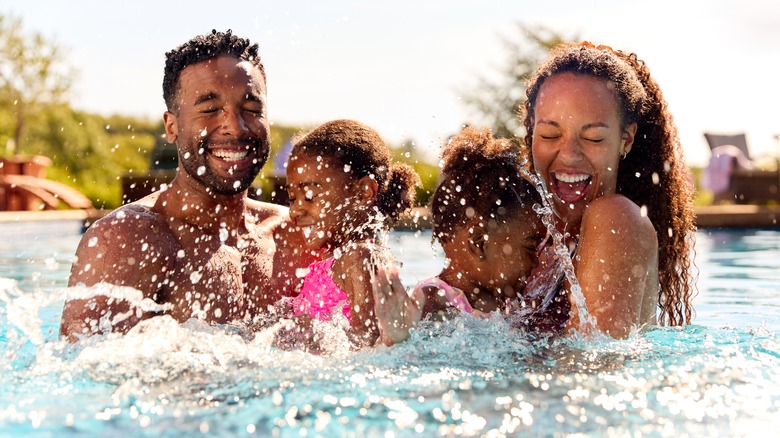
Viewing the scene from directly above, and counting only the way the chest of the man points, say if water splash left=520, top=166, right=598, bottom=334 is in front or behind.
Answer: in front

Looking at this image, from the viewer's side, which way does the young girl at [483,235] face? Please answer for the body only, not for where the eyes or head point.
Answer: to the viewer's right

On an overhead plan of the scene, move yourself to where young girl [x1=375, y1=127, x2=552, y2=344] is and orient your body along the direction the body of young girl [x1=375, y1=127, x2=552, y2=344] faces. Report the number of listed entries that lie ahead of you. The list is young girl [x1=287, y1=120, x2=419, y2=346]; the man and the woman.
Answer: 1

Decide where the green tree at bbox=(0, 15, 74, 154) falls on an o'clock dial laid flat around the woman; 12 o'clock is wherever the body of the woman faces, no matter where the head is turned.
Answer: The green tree is roughly at 3 o'clock from the woman.

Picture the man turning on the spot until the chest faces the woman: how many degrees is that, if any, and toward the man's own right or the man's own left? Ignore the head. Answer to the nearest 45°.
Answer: approximately 45° to the man's own left

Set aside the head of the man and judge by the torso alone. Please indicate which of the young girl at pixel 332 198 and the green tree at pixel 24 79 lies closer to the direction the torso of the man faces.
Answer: the young girl

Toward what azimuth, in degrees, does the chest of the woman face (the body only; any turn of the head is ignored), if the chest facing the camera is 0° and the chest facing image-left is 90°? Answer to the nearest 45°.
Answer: approximately 45°

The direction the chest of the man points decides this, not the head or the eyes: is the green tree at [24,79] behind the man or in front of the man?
behind

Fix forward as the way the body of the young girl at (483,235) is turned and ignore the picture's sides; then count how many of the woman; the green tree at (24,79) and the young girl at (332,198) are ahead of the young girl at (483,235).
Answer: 1

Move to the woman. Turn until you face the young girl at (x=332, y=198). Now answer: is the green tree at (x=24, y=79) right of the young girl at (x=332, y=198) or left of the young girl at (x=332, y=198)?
right

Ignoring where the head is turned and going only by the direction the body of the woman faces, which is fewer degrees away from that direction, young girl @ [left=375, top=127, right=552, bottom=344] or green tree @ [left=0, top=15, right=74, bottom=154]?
the young girl
